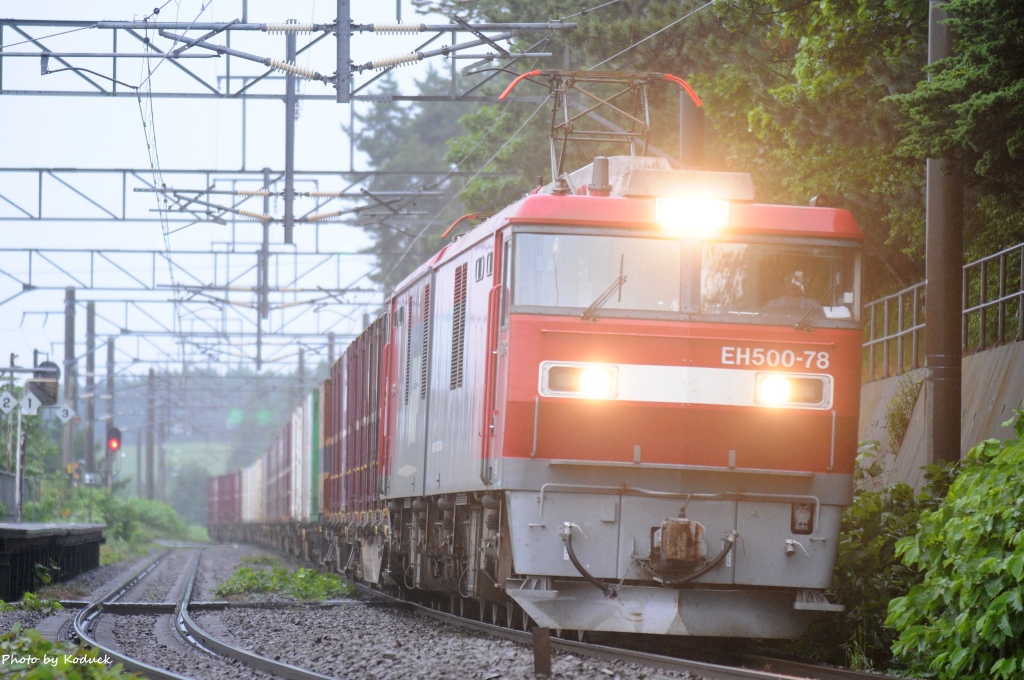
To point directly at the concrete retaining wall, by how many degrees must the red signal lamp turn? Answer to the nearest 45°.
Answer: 0° — it already faces it

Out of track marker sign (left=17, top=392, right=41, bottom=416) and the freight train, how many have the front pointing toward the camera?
2

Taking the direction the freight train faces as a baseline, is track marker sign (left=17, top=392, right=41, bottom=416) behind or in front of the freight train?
behind

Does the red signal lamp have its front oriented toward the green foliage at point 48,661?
yes

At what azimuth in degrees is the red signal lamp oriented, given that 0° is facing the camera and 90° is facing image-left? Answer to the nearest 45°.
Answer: approximately 0°
